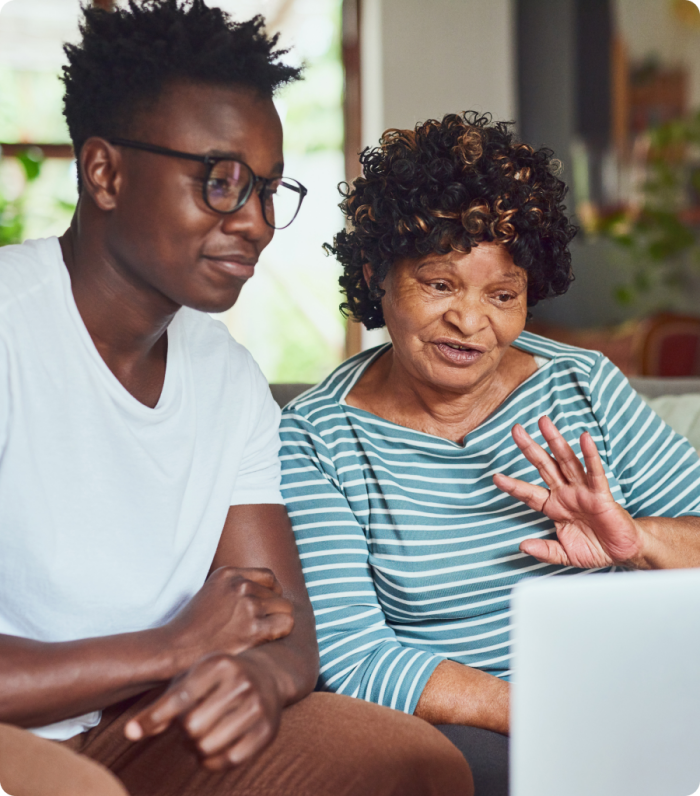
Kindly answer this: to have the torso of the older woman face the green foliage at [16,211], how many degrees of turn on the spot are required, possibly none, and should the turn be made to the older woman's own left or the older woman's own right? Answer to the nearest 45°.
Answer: approximately 135° to the older woman's own right

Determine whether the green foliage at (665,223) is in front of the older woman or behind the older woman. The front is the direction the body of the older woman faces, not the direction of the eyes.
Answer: behind

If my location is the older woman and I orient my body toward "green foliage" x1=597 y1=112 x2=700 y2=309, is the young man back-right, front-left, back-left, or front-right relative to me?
back-left

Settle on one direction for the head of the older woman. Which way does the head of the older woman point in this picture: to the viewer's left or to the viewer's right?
to the viewer's right

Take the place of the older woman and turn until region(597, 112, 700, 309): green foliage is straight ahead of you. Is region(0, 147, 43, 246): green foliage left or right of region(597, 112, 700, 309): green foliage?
left

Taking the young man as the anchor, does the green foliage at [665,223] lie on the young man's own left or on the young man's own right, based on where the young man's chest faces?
on the young man's own left

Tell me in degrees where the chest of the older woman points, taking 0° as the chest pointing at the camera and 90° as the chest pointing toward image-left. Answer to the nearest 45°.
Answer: approximately 0°

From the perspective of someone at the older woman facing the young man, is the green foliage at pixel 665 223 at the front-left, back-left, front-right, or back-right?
back-right

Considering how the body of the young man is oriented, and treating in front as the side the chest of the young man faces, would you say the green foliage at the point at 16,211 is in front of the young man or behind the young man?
behind

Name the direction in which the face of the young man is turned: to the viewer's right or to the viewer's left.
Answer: to the viewer's right
